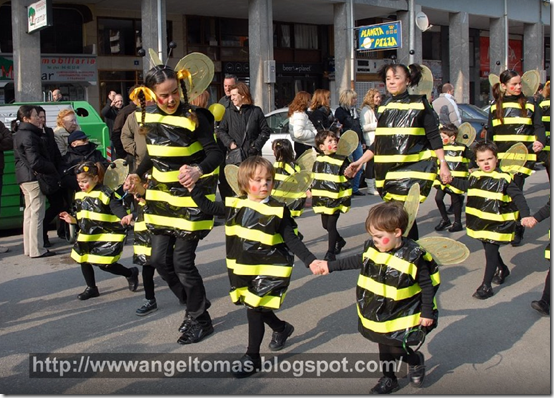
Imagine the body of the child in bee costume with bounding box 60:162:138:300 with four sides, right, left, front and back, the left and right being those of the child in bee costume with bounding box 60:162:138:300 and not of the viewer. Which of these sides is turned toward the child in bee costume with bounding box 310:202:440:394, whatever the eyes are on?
left

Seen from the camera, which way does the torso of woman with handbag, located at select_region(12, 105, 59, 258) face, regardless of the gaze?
to the viewer's right

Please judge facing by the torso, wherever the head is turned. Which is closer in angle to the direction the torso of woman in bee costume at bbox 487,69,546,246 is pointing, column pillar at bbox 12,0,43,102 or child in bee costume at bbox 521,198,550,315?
the child in bee costume

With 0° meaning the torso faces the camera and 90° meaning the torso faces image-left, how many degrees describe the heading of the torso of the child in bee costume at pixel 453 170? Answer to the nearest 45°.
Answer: approximately 45°

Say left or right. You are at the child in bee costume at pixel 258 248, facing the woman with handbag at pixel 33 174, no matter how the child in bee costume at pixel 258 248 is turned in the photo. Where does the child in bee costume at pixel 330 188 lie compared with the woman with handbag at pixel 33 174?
right

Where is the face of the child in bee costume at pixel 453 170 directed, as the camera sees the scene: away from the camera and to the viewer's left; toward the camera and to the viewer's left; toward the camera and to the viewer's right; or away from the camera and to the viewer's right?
toward the camera and to the viewer's left

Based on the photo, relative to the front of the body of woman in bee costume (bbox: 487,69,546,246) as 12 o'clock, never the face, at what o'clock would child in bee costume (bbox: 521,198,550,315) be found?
The child in bee costume is roughly at 12 o'clock from the woman in bee costume.

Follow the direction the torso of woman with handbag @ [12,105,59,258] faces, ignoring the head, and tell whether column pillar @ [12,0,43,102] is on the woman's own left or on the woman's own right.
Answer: on the woman's own left

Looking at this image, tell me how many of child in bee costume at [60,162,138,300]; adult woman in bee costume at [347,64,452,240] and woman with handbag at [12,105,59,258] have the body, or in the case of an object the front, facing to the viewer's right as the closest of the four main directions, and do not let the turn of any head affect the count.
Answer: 1

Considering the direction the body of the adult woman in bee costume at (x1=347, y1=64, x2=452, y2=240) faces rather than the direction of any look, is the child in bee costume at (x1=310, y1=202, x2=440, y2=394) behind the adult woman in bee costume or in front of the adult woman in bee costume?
in front

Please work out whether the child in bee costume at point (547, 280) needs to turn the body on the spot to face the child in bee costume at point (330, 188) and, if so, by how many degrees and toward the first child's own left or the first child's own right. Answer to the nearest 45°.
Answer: approximately 90° to the first child's own right

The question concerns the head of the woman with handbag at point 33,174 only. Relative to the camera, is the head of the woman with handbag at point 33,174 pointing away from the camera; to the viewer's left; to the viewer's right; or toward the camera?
to the viewer's right
